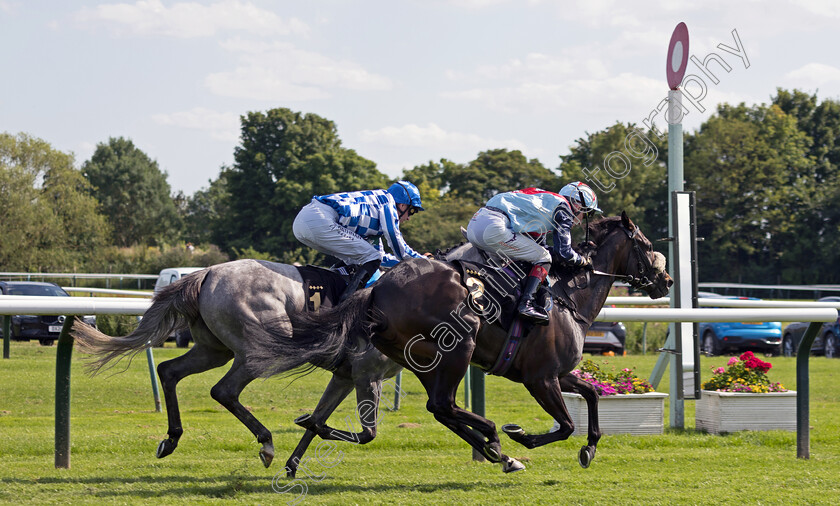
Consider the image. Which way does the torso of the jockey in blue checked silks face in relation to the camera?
to the viewer's right

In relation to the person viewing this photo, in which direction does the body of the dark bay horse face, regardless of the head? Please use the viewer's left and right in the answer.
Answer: facing to the right of the viewer

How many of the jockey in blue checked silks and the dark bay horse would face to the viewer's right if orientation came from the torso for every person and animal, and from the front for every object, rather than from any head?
2

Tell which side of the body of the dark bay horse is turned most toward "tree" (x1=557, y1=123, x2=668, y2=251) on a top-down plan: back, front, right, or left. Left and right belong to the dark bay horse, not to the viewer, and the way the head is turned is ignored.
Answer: left

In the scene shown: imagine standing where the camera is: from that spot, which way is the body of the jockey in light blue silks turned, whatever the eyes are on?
to the viewer's right

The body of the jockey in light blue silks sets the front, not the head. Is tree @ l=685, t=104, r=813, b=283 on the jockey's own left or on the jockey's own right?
on the jockey's own left

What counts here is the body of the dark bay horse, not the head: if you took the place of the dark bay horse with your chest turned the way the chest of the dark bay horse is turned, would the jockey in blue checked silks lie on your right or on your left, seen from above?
on your left

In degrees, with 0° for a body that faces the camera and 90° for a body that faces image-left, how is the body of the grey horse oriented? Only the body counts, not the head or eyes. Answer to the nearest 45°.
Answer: approximately 270°
